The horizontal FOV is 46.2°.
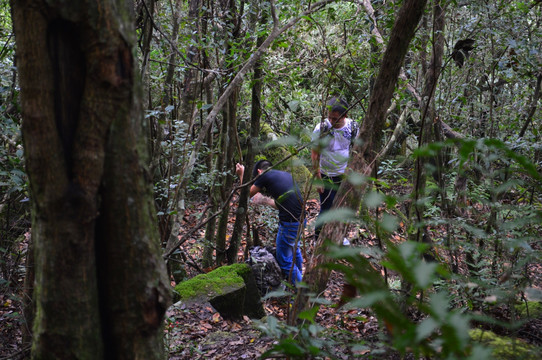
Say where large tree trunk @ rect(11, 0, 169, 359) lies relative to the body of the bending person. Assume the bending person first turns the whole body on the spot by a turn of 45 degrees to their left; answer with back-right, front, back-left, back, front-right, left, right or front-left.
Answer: front-left

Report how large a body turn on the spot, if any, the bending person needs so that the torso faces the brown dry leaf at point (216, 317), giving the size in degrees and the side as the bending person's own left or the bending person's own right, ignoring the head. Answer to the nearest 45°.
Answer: approximately 45° to the bending person's own left

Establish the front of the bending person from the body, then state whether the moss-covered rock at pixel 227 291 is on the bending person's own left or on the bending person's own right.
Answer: on the bending person's own left

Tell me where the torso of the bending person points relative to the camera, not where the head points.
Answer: to the viewer's left

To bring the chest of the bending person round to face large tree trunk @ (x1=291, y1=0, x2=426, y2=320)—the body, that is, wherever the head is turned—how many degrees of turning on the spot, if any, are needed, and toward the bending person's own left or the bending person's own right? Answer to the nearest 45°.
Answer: approximately 90° to the bending person's own left
